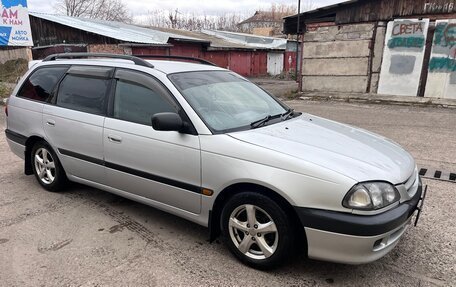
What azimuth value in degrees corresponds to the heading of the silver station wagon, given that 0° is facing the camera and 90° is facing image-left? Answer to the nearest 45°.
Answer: approximately 315°

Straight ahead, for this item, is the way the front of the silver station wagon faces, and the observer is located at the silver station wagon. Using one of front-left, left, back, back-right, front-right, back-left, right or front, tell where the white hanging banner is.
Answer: back

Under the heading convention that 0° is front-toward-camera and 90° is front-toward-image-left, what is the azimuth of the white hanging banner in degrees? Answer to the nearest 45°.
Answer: approximately 0°

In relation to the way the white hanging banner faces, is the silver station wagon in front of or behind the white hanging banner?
in front
